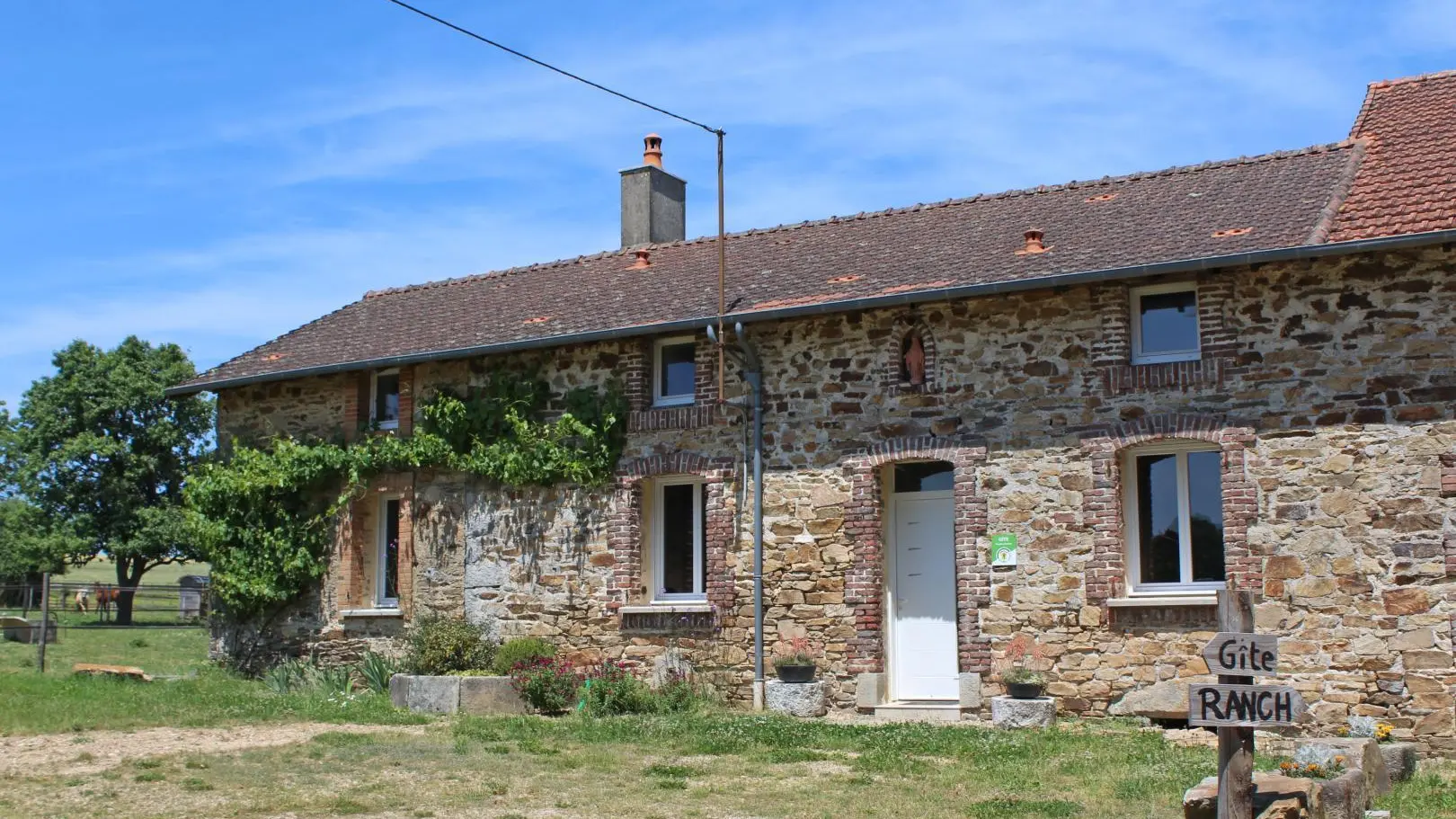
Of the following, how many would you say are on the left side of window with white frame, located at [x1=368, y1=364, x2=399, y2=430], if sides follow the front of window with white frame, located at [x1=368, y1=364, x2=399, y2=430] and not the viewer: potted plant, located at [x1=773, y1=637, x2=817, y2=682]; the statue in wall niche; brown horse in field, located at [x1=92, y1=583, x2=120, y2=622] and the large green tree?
2

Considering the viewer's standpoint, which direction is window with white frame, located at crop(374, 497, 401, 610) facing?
facing the viewer and to the left of the viewer

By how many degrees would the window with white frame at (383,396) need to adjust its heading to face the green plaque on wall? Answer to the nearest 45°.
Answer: approximately 90° to its left

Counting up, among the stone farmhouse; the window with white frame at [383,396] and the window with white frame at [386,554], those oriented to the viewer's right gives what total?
0

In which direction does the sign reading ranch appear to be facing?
toward the camera

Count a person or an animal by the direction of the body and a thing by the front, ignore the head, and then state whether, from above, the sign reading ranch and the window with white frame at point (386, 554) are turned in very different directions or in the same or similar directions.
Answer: same or similar directions

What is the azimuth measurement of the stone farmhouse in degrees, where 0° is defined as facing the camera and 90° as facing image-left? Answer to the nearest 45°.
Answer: approximately 45°

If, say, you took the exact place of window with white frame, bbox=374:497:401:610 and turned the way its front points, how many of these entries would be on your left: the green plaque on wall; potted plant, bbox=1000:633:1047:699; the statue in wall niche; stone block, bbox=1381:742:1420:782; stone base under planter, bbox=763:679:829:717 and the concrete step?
6

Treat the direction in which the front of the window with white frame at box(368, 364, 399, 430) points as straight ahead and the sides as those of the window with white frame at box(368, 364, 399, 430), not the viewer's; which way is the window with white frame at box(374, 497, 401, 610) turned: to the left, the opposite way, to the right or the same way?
the same way

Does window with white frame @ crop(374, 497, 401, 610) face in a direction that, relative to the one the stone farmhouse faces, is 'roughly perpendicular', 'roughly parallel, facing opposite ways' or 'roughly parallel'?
roughly parallel

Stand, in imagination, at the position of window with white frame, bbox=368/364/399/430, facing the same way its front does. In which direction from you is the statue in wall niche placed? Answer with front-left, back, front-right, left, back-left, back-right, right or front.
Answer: left

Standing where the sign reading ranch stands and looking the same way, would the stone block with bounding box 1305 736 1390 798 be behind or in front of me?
behind

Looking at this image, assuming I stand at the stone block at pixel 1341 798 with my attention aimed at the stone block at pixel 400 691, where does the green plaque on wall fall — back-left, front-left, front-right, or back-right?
front-right

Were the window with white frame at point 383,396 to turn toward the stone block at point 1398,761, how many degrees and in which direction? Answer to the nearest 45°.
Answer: approximately 90° to its left

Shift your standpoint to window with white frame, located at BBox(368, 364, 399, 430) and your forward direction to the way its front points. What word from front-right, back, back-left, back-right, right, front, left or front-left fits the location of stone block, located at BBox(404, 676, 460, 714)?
front-left

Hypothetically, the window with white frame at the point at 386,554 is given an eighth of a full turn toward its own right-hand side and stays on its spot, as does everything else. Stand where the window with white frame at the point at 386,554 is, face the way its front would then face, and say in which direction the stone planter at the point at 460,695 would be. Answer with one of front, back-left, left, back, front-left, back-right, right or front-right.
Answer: left
